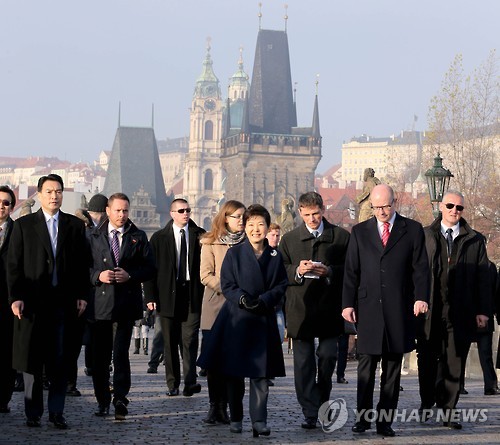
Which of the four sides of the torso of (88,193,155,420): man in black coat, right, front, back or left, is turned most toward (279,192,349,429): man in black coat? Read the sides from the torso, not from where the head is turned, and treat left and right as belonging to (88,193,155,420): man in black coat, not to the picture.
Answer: left

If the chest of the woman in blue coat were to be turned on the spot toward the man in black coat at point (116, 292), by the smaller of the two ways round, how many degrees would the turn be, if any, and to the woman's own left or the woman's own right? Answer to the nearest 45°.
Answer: approximately 135° to the woman's own right

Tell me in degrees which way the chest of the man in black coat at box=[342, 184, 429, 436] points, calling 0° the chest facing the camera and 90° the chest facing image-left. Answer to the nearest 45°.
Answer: approximately 0°

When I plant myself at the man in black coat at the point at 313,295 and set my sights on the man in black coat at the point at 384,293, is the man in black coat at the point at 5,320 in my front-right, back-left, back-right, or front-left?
back-right

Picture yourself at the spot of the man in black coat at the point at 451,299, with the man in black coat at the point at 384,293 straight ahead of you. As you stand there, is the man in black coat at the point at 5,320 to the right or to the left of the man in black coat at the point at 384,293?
right

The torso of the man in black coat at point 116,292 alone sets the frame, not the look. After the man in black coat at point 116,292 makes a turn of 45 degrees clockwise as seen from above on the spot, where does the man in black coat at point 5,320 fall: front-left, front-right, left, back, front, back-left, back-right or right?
front-right

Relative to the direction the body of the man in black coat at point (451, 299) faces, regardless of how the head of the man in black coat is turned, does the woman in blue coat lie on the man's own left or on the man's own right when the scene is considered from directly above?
on the man's own right
